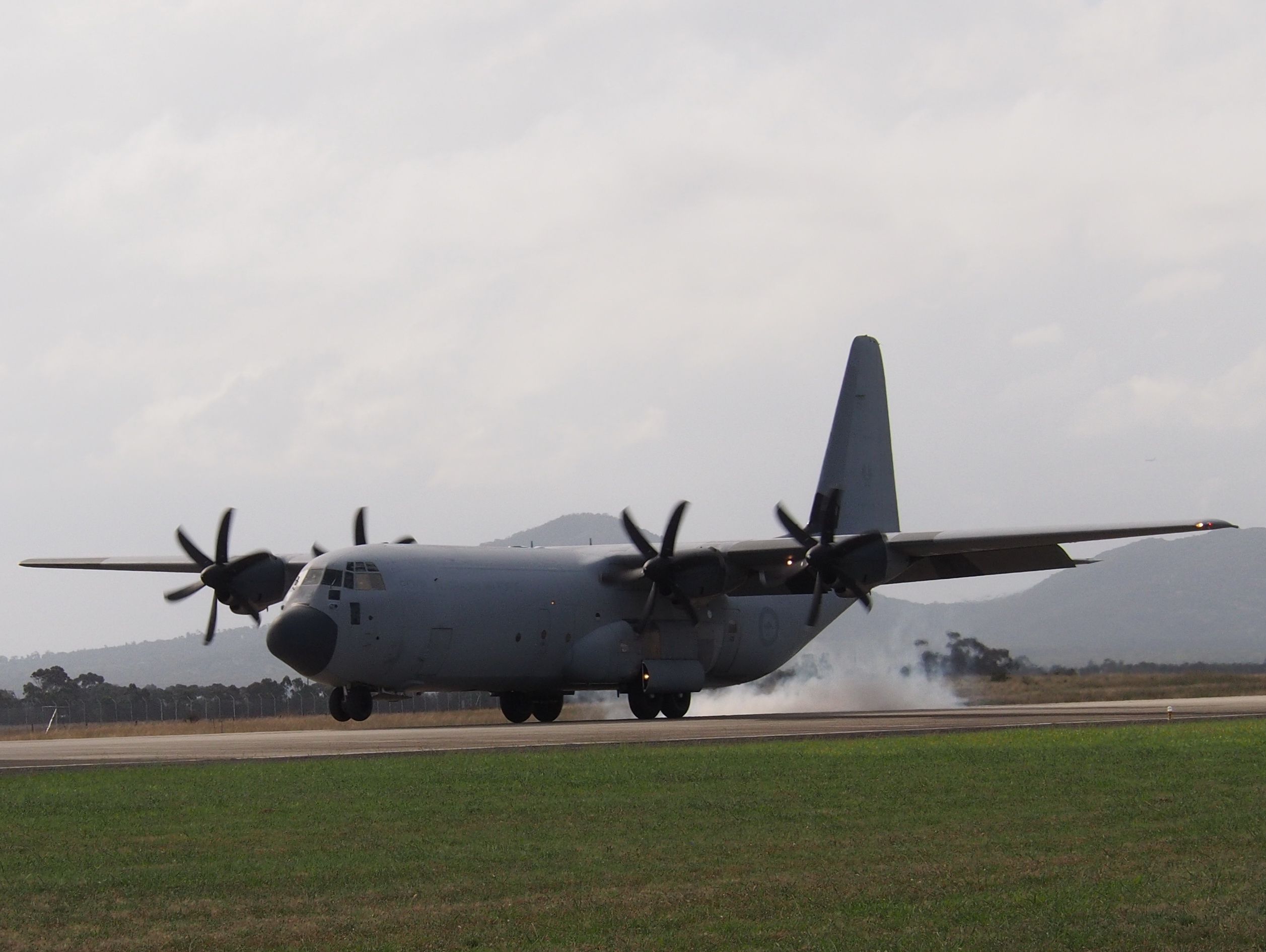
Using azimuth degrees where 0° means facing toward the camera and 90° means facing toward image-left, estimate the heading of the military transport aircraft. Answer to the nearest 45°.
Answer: approximately 45°

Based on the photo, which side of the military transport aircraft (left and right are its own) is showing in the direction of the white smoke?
back
